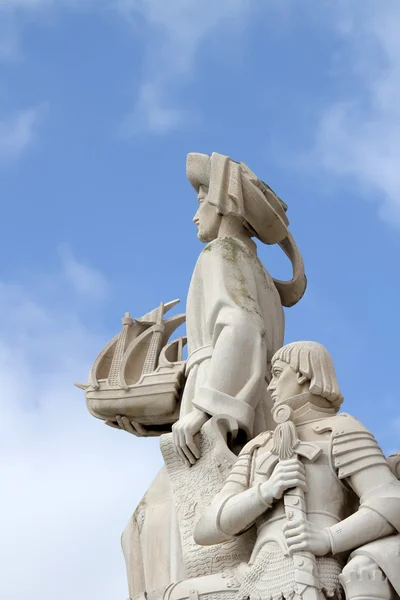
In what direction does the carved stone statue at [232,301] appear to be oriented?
to the viewer's left

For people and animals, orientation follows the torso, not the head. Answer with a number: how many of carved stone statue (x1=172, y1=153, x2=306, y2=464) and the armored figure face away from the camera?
0
